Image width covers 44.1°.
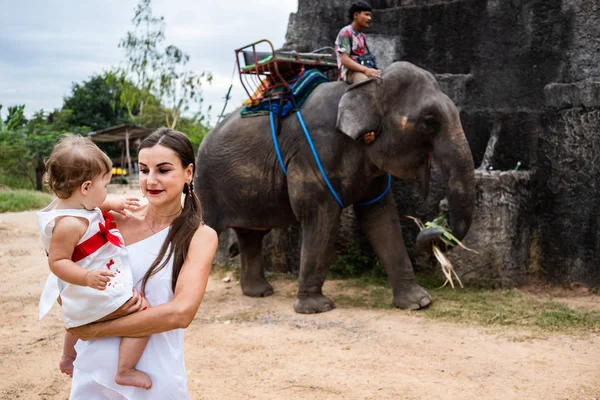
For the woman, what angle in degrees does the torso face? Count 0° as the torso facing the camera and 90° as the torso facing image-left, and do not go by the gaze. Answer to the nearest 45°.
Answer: approximately 45°

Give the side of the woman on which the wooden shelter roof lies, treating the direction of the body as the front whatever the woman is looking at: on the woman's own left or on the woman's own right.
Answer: on the woman's own right

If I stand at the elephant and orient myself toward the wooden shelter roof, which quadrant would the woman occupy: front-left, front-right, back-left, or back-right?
back-left

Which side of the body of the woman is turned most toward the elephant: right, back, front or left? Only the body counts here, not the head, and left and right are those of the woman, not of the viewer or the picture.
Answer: back

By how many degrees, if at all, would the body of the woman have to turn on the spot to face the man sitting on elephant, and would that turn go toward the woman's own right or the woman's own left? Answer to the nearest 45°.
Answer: approximately 180°

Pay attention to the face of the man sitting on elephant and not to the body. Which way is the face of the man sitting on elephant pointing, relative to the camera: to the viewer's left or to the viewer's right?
to the viewer's right
